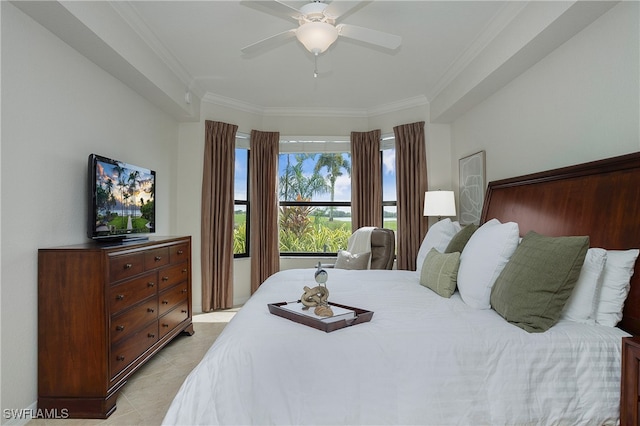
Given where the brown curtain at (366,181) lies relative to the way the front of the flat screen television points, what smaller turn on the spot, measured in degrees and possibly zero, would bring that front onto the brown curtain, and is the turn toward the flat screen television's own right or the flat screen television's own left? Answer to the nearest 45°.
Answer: approximately 45° to the flat screen television's own left

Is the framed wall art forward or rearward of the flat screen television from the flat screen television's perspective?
forward

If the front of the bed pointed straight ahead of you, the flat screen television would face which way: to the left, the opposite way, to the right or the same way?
the opposite way

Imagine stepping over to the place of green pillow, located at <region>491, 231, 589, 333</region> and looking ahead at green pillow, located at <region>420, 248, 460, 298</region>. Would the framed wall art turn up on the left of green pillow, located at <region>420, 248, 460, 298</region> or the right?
right

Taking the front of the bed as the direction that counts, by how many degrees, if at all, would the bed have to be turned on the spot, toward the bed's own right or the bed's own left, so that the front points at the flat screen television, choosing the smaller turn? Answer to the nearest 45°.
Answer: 0° — it already faces it

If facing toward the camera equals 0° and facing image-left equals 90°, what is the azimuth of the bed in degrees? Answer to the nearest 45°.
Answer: approximately 90°

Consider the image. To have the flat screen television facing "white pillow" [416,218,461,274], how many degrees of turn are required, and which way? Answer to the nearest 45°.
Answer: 0° — it already faces it

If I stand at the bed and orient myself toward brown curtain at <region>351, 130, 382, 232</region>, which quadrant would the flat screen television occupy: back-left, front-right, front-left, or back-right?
front-left

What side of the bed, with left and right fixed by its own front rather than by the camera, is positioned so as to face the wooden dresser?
front

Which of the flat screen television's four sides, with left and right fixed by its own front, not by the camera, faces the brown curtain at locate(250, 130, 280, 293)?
left

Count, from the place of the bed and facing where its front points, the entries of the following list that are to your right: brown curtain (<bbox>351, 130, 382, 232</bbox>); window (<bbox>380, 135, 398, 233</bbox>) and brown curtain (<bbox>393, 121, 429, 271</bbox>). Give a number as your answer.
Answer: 3

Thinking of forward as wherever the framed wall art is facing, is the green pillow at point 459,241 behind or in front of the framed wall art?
in front

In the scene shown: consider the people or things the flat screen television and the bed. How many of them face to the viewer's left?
1

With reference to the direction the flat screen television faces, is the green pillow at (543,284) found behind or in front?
in front
